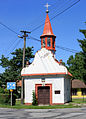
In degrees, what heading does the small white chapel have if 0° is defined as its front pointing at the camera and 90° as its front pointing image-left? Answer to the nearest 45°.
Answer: approximately 0°
